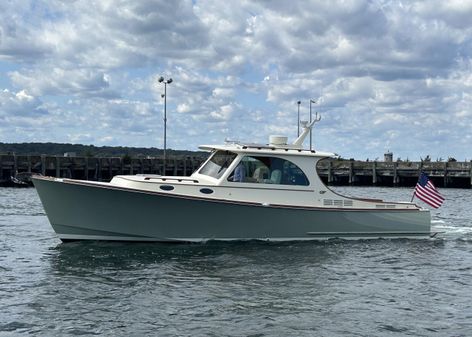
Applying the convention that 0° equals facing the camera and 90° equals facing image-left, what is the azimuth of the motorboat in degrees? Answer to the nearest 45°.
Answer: approximately 90°
